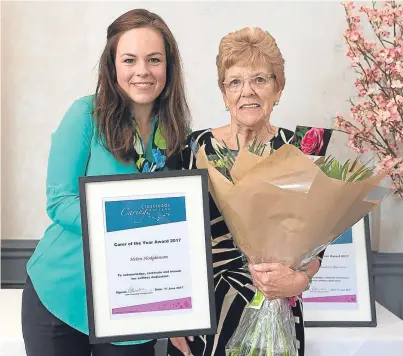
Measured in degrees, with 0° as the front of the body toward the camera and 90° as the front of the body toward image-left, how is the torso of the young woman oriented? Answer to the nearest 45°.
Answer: approximately 315°

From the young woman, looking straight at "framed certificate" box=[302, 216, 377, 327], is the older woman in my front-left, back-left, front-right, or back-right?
front-right

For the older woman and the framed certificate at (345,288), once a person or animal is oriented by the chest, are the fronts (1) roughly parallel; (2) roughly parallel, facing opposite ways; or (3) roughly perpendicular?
roughly parallel

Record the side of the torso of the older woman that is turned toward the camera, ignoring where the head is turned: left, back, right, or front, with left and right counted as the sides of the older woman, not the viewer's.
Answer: front

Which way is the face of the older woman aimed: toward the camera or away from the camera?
toward the camera

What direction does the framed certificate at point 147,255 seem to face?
toward the camera

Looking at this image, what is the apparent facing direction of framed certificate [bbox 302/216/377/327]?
toward the camera

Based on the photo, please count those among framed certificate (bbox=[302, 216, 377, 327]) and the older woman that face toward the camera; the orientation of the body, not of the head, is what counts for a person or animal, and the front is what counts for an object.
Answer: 2

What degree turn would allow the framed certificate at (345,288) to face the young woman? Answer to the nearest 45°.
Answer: approximately 45° to its right

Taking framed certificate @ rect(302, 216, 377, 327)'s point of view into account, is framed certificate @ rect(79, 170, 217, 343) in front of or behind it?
in front

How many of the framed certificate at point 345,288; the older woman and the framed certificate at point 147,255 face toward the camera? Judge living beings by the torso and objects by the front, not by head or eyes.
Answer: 3

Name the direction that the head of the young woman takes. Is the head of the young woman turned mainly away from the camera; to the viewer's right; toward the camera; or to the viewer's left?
toward the camera
